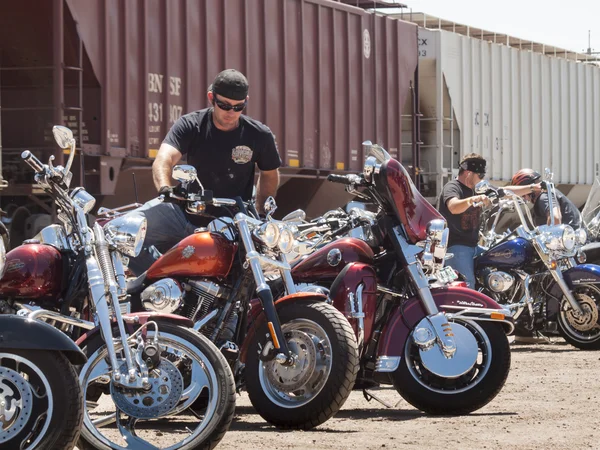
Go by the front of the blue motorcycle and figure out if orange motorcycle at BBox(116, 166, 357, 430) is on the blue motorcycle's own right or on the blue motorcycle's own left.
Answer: on the blue motorcycle's own right

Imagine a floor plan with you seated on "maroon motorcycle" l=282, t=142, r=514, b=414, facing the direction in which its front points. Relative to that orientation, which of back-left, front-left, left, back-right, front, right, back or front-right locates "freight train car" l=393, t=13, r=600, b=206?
left

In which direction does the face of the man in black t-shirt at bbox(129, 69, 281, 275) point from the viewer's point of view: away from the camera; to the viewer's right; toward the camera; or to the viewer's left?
toward the camera

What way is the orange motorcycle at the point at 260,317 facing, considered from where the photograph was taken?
facing the viewer and to the right of the viewer

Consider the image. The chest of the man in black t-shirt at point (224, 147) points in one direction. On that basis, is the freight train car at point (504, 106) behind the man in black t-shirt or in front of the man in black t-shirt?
behind

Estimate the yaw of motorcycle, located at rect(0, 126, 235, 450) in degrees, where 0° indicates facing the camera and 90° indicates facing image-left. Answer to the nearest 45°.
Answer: approximately 315°

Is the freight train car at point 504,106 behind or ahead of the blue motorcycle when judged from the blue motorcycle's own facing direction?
behind

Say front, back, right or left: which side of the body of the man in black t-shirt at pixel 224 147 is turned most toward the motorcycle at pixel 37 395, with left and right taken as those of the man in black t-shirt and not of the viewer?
front

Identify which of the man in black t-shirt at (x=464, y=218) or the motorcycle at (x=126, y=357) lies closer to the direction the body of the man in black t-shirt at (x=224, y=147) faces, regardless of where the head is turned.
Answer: the motorcycle

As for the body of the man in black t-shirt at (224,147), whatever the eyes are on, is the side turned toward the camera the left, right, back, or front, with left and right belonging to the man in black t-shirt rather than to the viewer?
front

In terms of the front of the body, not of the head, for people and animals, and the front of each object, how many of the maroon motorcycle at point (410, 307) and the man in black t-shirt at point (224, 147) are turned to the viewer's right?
1

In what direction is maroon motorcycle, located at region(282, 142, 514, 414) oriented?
to the viewer's right

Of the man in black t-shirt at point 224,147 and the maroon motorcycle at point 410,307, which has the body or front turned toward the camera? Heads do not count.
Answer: the man in black t-shirt

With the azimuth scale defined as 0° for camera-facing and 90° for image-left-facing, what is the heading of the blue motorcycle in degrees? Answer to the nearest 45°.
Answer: approximately 315°

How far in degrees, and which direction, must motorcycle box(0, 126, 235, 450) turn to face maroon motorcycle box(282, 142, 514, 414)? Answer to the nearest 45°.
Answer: approximately 90° to its left

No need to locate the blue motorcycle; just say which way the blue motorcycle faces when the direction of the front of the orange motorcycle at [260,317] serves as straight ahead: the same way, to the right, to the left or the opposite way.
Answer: the same way

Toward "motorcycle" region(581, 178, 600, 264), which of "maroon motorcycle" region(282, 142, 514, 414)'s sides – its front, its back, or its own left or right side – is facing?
left
